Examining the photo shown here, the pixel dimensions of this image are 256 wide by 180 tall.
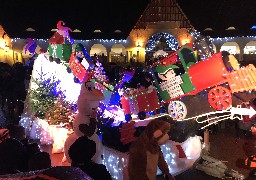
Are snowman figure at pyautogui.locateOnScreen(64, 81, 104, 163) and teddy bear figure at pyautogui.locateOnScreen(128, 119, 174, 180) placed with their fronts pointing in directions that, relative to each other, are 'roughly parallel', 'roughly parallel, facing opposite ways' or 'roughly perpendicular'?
roughly parallel

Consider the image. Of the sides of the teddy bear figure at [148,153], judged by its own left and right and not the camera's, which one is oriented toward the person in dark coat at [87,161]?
right

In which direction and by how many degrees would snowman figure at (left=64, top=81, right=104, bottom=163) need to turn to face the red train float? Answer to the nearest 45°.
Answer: approximately 45° to its left

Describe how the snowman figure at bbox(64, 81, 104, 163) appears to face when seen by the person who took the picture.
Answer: facing the viewer and to the right of the viewer

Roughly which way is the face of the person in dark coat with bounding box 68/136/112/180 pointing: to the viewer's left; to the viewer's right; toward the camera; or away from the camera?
away from the camera

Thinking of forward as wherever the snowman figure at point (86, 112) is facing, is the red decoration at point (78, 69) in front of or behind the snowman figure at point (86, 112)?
behind

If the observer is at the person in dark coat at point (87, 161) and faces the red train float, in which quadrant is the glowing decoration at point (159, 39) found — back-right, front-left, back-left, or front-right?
front-left

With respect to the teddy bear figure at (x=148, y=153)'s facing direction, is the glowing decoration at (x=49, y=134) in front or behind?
behind

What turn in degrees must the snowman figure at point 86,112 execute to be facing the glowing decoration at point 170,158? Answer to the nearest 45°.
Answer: approximately 45° to its left

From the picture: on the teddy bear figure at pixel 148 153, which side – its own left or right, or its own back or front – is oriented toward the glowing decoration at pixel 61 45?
back

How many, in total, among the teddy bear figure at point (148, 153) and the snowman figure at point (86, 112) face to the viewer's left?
0

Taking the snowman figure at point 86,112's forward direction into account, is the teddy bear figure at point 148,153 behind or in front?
in front
